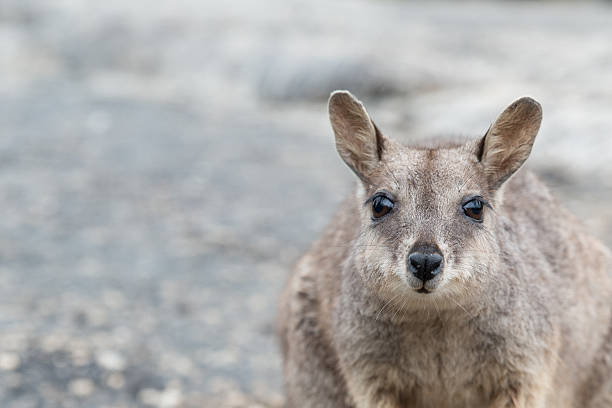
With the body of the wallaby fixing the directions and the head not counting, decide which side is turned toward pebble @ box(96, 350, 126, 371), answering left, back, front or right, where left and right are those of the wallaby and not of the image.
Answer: right

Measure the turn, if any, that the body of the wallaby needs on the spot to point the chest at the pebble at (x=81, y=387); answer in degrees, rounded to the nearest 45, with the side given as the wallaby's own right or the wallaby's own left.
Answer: approximately 90° to the wallaby's own right

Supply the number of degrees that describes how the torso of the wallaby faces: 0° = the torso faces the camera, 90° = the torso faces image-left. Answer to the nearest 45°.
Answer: approximately 0°

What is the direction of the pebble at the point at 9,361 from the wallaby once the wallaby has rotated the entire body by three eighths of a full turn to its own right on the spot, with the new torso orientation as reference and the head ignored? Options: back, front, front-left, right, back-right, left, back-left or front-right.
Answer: front-left
